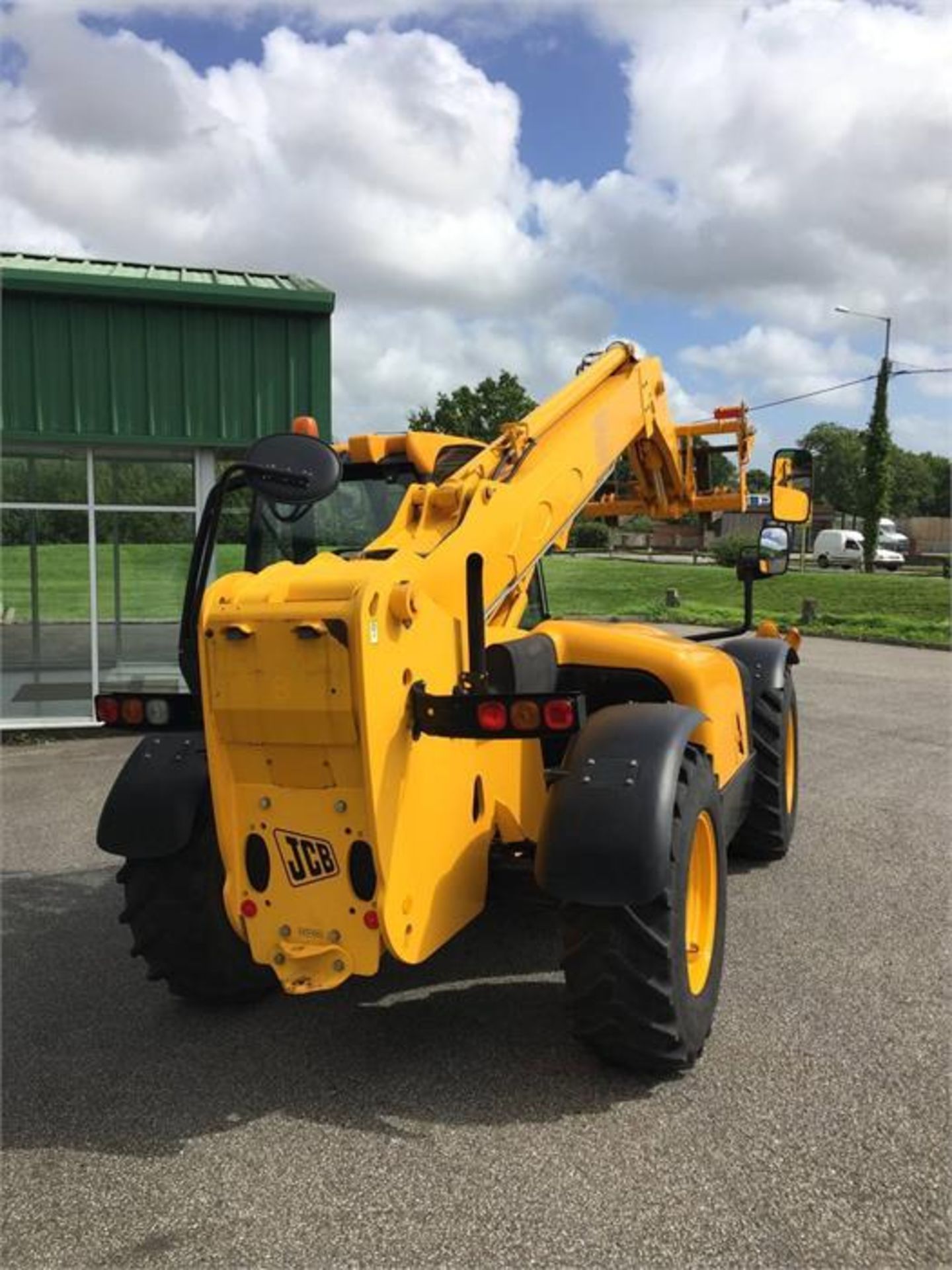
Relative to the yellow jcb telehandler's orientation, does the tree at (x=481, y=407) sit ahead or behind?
ahead

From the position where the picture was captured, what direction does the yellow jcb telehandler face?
facing away from the viewer and to the right of the viewer

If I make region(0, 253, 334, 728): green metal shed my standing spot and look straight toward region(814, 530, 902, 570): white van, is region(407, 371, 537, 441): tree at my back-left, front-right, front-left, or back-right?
front-left

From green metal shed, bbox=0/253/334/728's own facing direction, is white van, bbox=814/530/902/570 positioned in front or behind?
behind

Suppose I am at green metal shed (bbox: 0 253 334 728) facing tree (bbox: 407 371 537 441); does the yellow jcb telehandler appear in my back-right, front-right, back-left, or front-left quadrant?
back-right

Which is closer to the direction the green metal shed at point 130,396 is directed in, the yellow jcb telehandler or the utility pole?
the yellow jcb telehandler

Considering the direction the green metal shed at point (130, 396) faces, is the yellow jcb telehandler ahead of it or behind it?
ahead

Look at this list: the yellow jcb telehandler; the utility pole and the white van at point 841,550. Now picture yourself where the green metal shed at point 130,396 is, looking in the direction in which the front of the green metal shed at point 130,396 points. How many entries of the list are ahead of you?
1

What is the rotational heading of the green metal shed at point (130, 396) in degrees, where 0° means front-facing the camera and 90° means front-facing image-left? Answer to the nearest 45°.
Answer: approximately 0°

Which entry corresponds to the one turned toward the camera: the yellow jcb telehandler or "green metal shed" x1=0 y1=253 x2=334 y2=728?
the green metal shed

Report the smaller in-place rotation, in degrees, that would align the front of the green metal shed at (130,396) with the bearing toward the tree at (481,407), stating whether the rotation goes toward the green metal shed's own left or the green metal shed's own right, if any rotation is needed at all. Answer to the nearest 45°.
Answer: approximately 180°

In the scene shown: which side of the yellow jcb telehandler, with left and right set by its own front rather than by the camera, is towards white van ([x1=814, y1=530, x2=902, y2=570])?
front

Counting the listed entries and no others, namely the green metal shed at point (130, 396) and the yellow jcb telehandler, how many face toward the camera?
1

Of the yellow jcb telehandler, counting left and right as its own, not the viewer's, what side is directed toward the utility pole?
front

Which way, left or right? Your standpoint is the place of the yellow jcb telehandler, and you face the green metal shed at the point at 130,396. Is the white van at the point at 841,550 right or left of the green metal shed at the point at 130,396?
right
